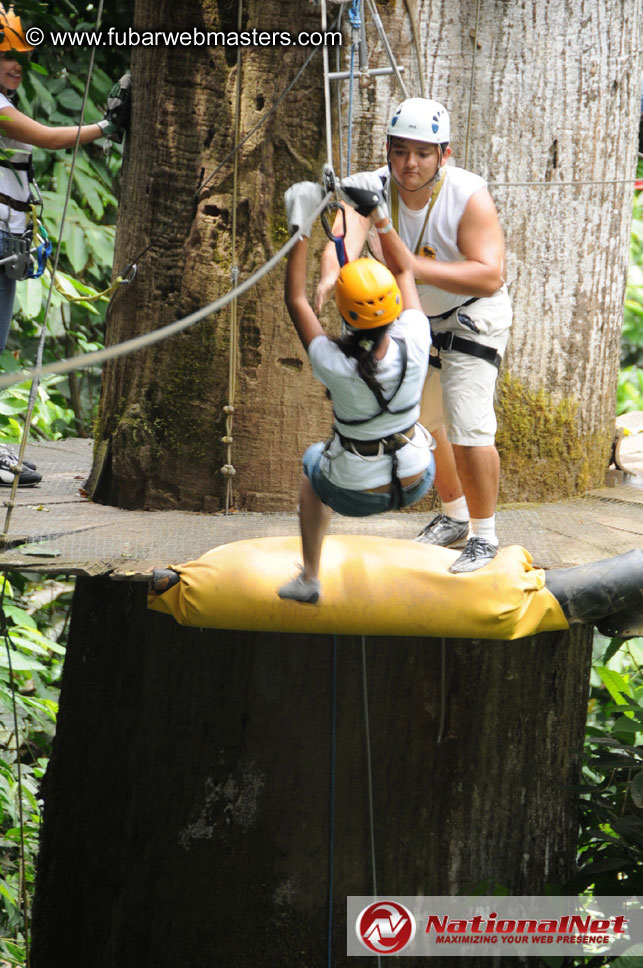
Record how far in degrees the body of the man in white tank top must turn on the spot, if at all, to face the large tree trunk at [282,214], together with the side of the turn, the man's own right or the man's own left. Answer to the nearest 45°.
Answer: approximately 90° to the man's own right

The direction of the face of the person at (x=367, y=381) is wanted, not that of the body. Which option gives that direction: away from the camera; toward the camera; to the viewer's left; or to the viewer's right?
away from the camera

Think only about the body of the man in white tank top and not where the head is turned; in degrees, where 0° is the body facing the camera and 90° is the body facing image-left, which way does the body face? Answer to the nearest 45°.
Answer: approximately 45°

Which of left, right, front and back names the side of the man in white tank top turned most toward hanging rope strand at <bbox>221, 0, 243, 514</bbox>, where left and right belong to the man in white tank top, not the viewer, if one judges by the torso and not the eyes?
right
